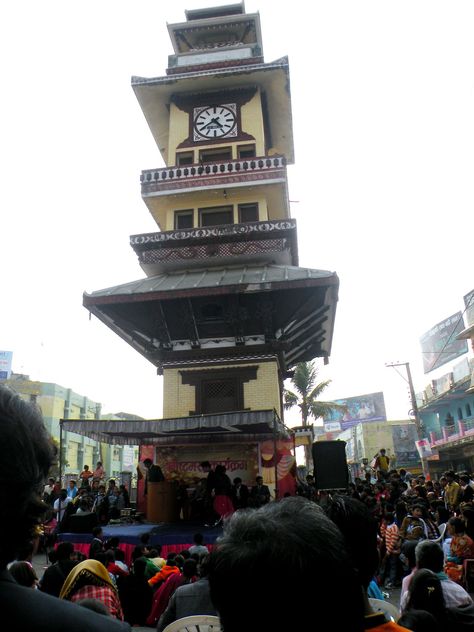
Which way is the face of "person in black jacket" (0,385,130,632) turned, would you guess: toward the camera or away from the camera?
away from the camera

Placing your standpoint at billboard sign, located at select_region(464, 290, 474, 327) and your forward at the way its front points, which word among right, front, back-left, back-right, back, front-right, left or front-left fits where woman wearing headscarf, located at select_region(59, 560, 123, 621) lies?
front-left

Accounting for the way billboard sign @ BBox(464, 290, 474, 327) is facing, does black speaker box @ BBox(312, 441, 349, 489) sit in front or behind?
in front

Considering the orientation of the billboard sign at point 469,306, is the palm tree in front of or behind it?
in front

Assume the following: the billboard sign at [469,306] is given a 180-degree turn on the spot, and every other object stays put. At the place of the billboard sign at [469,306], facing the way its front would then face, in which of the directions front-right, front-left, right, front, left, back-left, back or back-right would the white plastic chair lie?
back-right

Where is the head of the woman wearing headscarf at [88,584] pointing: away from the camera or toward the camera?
away from the camera

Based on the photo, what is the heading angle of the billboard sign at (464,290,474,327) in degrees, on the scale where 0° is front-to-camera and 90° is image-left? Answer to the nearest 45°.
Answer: approximately 45°
